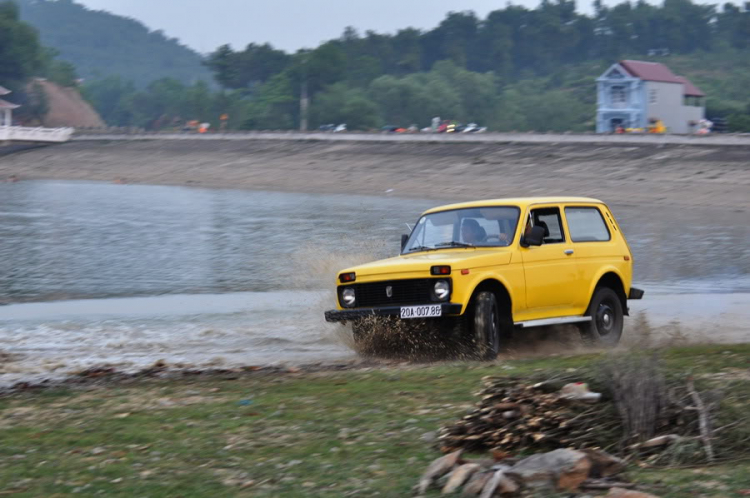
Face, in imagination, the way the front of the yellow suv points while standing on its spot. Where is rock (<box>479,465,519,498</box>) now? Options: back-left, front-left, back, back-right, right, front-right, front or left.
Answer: front-left

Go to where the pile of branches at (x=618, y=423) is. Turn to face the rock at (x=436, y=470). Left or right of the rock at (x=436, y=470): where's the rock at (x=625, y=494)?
left

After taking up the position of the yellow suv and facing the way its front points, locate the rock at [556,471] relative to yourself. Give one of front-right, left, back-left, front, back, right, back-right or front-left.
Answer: front-left

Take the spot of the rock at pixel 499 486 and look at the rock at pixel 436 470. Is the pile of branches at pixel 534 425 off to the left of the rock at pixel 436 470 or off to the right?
right

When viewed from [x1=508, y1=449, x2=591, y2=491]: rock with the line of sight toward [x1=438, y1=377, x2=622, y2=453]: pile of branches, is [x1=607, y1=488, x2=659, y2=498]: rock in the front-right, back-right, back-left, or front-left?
back-right

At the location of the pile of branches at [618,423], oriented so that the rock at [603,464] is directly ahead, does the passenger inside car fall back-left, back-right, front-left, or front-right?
back-right

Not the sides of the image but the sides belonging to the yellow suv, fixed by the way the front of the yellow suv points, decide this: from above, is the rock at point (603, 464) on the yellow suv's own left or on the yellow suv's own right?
on the yellow suv's own left

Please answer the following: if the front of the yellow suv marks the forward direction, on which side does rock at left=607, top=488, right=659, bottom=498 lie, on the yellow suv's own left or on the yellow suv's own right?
on the yellow suv's own left

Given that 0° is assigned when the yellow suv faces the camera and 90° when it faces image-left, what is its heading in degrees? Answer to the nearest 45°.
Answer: approximately 45°

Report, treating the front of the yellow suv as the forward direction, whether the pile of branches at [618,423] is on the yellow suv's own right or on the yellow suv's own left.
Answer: on the yellow suv's own left

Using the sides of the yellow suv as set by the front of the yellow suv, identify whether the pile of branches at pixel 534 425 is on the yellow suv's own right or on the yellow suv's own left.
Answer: on the yellow suv's own left

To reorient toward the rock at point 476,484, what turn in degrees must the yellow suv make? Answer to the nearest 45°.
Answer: approximately 45° to its left
